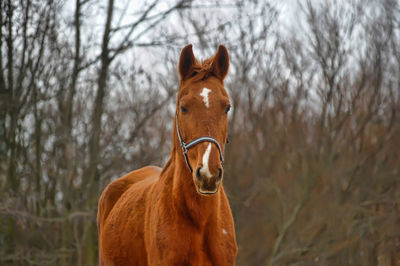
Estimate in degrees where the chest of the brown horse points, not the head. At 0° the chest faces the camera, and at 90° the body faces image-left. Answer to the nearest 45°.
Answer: approximately 315°
